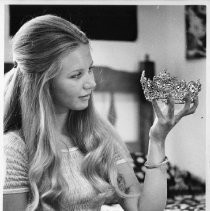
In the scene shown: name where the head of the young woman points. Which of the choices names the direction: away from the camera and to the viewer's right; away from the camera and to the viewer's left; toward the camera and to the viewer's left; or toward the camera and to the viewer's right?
toward the camera and to the viewer's right

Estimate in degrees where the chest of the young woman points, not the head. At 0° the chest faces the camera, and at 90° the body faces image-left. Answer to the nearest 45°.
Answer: approximately 315°
